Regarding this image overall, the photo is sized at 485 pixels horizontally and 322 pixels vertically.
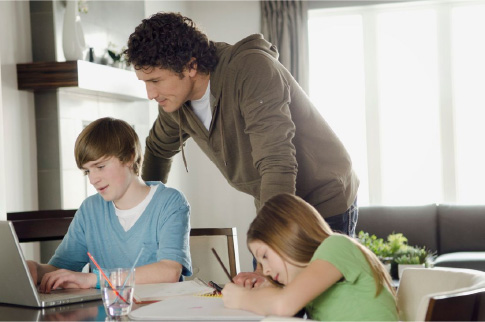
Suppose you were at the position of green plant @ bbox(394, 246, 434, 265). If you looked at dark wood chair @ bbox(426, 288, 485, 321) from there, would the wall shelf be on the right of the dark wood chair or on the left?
right

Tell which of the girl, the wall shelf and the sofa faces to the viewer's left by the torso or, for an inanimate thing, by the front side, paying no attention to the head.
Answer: the girl

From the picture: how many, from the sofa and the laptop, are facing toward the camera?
1

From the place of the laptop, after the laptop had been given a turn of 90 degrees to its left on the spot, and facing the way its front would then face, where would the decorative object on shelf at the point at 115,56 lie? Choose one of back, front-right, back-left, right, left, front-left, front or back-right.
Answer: front-right

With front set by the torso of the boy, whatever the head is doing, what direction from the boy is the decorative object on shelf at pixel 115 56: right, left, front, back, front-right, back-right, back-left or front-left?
back-right

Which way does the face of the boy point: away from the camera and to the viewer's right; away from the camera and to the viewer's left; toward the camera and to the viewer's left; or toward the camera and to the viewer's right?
toward the camera and to the viewer's left

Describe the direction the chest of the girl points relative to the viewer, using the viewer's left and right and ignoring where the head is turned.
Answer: facing to the left of the viewer

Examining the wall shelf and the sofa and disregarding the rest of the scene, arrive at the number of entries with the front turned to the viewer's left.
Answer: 0

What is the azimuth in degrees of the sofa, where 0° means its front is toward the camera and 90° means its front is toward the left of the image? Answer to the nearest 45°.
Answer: approximately 0°

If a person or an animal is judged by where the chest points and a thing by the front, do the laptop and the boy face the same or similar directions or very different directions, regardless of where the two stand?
very different directions

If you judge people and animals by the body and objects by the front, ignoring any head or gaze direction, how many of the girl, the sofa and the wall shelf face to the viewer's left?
1
